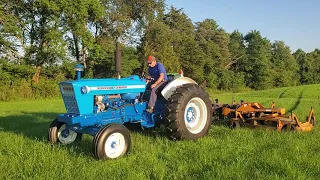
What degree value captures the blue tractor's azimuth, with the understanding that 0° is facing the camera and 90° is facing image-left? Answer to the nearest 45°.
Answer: approximately 45°
